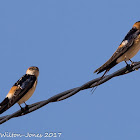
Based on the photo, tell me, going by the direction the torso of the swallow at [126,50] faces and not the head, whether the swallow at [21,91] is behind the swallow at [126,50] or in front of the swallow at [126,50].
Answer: behind

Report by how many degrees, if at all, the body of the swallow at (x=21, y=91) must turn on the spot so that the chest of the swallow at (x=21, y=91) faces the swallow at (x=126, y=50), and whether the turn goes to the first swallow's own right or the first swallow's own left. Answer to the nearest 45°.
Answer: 0° — it already faces it

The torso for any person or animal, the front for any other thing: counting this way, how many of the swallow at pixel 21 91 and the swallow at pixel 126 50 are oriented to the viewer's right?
2

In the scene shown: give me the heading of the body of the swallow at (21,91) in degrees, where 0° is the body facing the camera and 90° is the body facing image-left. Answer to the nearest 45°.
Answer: approximately 270°

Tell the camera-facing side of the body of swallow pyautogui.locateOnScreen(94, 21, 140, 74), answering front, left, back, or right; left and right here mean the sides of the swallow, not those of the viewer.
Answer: right
